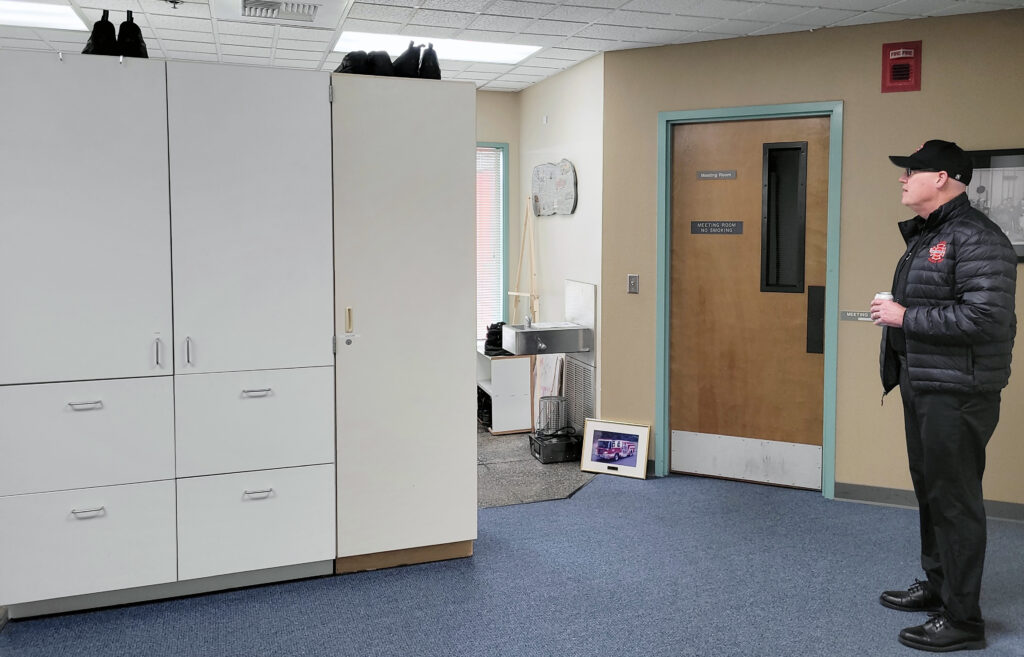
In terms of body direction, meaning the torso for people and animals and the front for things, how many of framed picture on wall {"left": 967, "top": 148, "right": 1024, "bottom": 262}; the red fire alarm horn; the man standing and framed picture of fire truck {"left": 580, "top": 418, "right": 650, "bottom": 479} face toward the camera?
3

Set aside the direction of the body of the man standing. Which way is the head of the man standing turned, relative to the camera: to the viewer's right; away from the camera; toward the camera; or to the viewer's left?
to the viewer's left

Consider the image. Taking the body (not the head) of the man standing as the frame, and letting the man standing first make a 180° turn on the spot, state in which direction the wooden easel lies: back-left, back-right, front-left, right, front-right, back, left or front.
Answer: back-left

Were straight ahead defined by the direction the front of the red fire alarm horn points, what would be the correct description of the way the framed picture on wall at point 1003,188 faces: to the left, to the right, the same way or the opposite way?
the same way

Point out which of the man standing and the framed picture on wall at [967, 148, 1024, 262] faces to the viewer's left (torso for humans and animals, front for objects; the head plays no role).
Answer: the man standing

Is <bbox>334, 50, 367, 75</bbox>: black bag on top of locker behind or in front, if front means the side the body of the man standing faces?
in front

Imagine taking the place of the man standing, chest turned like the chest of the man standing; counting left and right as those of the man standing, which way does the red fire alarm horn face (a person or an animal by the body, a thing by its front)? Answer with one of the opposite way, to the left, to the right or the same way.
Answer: to the left

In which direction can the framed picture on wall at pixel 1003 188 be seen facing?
toward the camera

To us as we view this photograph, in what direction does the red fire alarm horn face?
facing the viewer

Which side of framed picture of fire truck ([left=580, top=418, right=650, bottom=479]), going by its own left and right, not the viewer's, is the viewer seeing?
front

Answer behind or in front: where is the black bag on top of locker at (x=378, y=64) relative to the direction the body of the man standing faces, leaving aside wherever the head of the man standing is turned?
in front

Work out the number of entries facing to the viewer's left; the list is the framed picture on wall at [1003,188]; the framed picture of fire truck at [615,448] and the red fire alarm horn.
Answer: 0

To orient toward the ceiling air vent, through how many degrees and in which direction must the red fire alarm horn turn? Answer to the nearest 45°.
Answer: approximately 45° to its right

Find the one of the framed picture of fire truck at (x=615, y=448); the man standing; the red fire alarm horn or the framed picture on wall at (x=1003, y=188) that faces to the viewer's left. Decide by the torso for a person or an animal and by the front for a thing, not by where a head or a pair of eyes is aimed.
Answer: the man standing

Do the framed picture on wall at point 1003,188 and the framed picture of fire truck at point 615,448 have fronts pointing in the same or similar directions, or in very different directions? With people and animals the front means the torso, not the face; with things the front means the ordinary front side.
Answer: same or similar directions

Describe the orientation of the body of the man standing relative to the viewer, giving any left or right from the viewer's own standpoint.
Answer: facing to the left of the viewer

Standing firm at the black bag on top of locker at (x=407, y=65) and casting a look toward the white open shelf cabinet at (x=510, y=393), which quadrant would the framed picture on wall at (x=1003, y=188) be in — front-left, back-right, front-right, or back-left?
front-right
